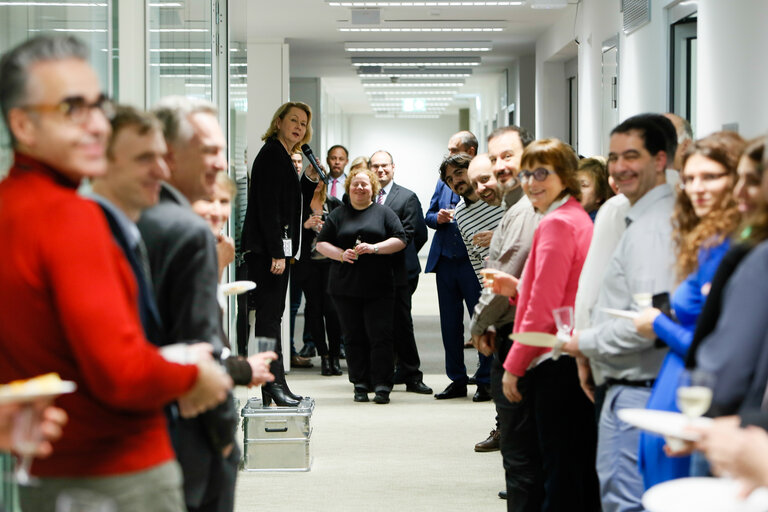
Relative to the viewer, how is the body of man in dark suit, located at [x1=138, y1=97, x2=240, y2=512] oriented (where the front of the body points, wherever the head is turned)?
to the viewer's right

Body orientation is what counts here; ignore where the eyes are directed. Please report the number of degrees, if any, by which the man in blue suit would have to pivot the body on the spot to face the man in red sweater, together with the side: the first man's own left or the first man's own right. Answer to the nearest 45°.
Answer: approximately 45° to the first man's own left

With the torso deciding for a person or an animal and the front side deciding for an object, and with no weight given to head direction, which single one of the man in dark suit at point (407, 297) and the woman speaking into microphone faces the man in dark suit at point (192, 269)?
the man in dark suit at point (407, 297)

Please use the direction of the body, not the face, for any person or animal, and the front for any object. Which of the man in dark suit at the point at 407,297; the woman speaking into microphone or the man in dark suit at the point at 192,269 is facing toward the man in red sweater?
the man in dark suit at the point at 407,297

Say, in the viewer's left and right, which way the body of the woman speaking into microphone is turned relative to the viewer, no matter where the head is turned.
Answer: facing to the right of the viewer

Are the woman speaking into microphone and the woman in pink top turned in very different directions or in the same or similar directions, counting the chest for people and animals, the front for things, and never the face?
very different directions

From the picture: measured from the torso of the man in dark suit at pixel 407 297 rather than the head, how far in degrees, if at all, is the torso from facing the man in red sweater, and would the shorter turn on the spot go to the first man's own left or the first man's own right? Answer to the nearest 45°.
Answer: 0° — they already face them

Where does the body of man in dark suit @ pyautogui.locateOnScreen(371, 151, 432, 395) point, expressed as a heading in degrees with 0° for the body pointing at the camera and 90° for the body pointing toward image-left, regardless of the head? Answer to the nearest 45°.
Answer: approximately 0°

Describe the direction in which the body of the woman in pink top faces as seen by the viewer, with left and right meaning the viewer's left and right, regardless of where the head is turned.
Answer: facing to the left of the viewer

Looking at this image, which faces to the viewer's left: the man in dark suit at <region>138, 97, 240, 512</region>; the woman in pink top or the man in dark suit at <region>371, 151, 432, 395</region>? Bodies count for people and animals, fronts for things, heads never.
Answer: the woman in pink top
